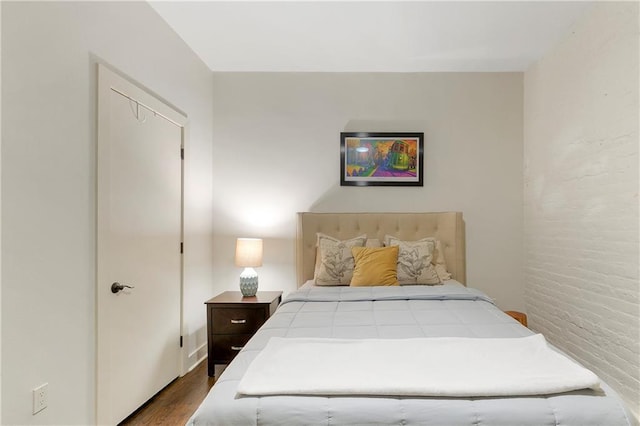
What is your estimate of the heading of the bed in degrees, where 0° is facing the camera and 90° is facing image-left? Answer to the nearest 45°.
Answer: approximately 0°

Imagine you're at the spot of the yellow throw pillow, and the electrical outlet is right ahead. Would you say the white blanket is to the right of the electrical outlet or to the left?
left

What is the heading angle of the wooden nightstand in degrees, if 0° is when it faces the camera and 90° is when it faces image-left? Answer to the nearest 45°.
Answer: approximately 0°

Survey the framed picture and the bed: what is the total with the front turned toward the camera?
2

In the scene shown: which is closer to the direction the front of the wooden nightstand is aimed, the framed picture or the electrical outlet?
the electrical outlet

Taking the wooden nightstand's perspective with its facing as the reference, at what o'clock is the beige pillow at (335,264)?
The beige pillow is roughly at 9 o'clock from the wooden nightstand.

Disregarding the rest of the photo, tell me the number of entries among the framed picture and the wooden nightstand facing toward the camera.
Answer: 2

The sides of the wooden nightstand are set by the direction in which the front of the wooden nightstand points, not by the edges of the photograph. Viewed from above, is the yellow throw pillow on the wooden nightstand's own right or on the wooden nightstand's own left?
on the wooden nightstand's own left
